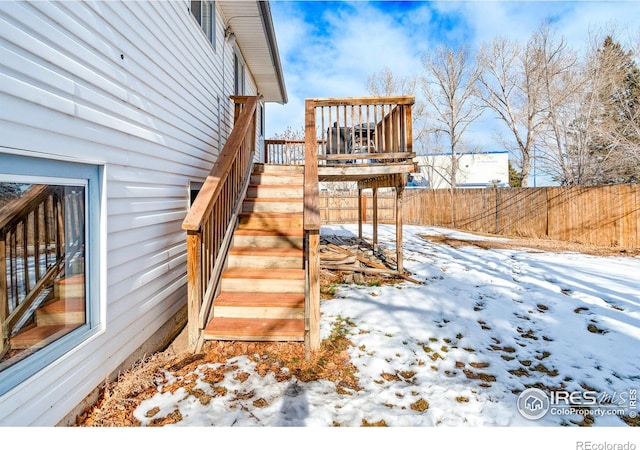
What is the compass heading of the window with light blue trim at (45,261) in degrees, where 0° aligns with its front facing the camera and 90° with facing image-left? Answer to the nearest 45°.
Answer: approximately 315°
